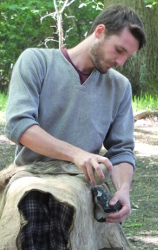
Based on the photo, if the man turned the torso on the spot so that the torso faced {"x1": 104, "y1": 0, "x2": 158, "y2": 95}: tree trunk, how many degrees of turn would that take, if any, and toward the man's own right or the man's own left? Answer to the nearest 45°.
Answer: approximately 135° to the man's own left

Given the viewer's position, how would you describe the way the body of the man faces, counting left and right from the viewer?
facing the viewer and to the right of the viewer

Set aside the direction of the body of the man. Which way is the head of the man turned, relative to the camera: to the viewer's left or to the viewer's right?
to the viewer's right
